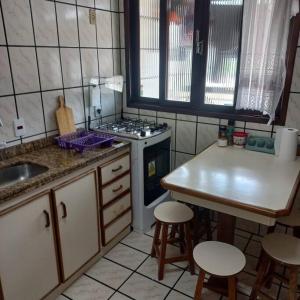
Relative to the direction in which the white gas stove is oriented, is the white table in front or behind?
in front

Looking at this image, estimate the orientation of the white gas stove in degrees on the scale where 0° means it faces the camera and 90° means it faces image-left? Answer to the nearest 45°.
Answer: approximately 315°

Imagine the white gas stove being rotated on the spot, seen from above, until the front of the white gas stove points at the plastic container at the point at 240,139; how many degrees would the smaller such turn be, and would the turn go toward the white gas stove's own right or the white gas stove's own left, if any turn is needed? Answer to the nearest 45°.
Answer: approximately 45° to the white gas stove's own left

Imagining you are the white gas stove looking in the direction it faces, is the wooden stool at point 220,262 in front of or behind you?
in front

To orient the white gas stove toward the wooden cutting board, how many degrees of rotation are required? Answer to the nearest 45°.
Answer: approximately 135° to its right
